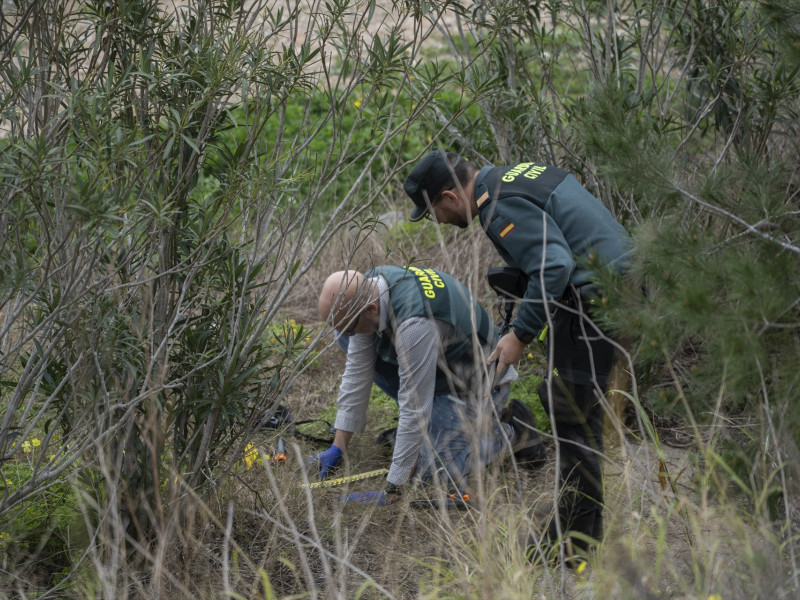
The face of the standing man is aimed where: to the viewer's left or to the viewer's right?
to the viewer's left

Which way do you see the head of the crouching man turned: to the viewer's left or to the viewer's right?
to the viewer's left

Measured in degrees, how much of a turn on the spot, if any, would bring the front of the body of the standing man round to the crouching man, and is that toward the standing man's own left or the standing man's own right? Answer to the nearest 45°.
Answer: approximately 45° to the standing man's own right

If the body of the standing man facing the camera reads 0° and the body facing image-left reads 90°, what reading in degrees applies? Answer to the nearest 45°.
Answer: approximately 90°
